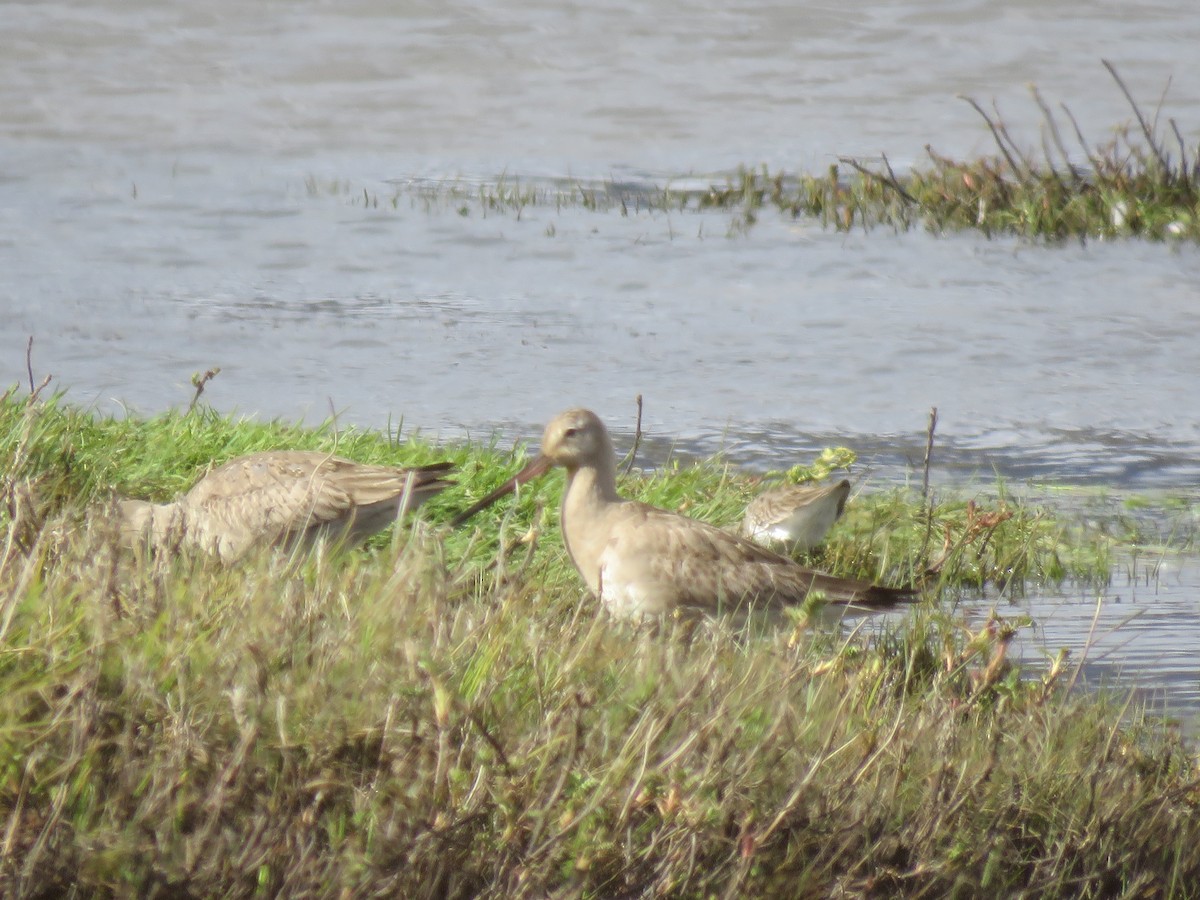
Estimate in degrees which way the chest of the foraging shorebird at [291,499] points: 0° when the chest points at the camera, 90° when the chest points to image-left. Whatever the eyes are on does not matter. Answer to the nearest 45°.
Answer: approximately 90°

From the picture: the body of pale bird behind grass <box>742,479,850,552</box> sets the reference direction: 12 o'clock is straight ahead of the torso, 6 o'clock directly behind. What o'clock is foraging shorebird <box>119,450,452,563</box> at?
The foraging shorebird is roughly at 11 o'clock from the pale bird behind grass.

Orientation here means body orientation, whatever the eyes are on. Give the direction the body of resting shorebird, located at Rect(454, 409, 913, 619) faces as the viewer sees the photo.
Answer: to the viewer's left

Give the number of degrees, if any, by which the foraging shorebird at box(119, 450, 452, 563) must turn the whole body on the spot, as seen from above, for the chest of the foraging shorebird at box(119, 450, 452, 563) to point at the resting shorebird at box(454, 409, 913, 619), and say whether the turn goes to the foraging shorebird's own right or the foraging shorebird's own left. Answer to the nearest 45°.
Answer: approximately 180°

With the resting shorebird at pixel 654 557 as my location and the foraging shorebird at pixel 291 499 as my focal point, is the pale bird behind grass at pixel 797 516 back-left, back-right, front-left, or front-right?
back-right

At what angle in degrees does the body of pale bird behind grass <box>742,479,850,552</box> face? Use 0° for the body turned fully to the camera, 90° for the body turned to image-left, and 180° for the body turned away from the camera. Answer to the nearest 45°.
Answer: approximately 90°

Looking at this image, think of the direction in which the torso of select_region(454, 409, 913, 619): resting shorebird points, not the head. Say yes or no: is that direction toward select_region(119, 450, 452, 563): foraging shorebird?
yes

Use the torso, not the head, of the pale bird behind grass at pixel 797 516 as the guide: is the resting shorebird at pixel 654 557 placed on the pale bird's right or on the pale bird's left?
on the pale bird's left

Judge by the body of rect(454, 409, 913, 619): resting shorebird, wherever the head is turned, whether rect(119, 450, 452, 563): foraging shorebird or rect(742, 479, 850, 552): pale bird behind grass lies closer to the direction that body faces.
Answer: the foraging shorebird
